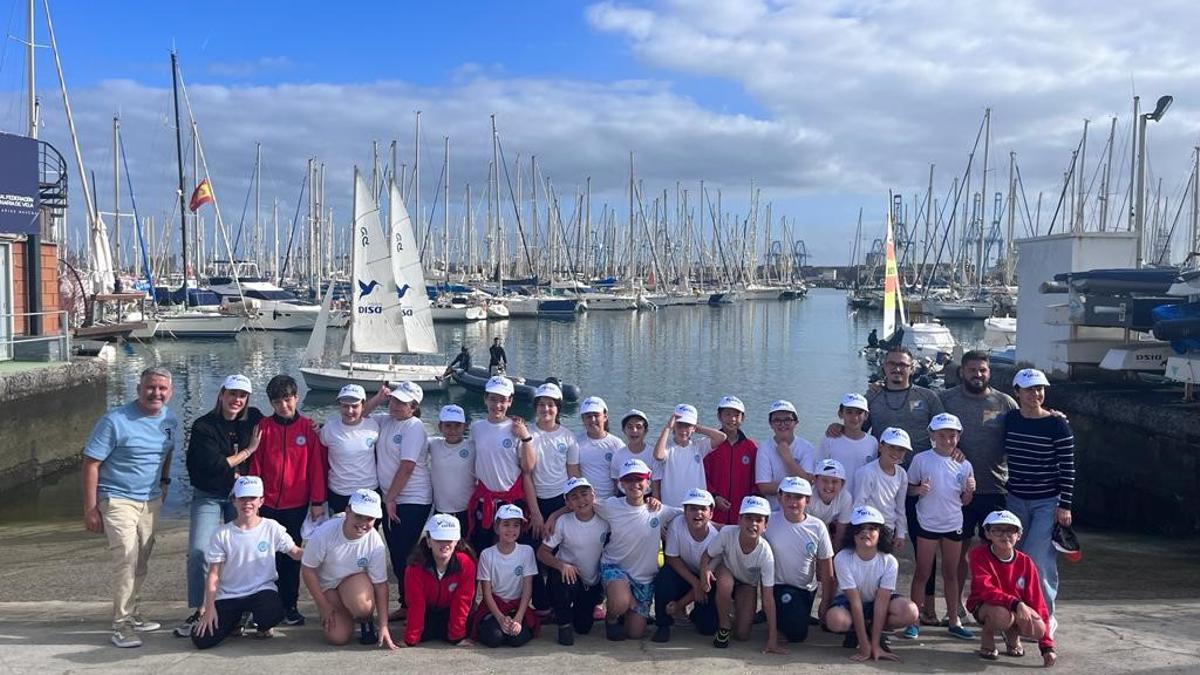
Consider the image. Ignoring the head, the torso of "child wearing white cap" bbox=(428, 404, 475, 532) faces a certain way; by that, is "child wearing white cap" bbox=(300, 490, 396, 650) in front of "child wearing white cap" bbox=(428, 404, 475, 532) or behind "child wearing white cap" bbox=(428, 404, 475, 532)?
in front

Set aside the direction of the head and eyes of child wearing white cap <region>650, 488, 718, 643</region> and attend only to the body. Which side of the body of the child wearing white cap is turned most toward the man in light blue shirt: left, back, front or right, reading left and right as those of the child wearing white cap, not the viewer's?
right

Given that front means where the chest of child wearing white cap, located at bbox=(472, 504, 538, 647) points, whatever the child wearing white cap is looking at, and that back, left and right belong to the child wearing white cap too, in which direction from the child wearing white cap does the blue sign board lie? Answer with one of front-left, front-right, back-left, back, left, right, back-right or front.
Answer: back-right

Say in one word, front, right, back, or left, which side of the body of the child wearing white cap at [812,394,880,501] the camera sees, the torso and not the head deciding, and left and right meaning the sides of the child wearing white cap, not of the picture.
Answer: front

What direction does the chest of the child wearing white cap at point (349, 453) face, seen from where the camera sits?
toward the camera

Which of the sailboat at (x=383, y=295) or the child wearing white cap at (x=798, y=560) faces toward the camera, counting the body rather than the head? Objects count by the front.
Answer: the child wearing white cap

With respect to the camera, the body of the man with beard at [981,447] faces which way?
toward the camera

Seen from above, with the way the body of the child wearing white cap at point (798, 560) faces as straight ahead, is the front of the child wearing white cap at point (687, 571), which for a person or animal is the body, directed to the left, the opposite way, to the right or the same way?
the same way

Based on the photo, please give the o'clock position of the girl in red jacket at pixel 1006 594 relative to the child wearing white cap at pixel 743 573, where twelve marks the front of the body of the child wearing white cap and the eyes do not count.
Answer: The girl in red jacket is roughly at 9 o'clock from the child wearing white cap.

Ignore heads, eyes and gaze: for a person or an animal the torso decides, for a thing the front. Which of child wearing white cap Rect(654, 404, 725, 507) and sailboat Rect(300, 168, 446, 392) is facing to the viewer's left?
the sailboat

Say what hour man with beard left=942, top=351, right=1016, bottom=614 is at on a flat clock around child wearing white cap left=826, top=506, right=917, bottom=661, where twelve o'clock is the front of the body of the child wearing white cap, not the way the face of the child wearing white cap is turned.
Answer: The man with beard is roughly at 7 o'clock from the child wearing white cap.

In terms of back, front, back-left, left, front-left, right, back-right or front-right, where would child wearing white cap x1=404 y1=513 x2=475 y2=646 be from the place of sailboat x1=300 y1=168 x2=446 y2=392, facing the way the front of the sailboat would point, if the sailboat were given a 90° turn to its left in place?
front

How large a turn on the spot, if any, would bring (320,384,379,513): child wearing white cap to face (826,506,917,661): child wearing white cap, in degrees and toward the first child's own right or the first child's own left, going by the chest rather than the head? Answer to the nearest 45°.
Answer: approximately 45° to the first child's own left

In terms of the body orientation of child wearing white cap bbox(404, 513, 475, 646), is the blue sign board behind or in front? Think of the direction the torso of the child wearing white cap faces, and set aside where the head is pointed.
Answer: behind

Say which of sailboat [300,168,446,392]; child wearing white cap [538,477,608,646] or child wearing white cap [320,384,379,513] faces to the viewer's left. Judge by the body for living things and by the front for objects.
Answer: the sailboat

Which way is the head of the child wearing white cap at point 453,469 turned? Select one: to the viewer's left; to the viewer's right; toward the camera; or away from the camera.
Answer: toward the camera

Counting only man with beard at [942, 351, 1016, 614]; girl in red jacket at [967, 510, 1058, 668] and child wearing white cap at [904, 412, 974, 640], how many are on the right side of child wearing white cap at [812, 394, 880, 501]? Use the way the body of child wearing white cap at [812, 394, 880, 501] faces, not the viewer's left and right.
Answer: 0

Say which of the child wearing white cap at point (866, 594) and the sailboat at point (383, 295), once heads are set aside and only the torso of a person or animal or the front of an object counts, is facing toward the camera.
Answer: the child wearing white cap

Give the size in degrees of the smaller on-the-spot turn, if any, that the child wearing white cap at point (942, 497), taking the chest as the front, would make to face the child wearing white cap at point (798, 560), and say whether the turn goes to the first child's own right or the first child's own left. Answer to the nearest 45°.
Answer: approximately 45° to the first child's own right

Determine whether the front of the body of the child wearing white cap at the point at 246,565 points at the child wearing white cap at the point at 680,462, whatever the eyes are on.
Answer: no

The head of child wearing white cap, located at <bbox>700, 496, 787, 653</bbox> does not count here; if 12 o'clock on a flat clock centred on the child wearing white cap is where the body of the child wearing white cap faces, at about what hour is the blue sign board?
The blue sign board is roughly at 4 o'clock from the child wearing white cap.
